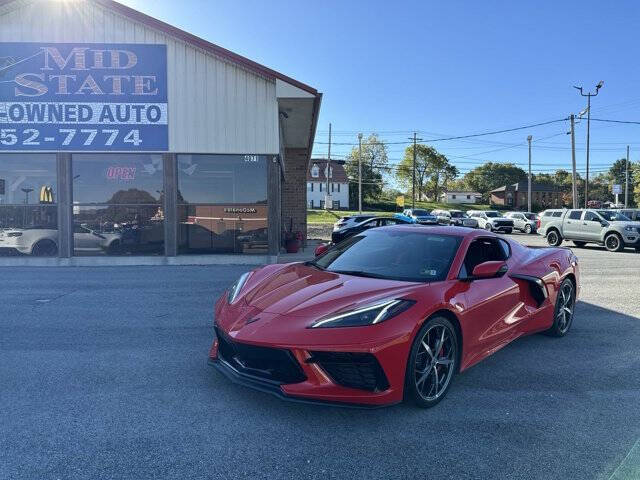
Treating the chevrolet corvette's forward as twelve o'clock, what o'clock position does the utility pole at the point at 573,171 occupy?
The utility pole is roughly at 5 o'clock from the chevrolet corvette.

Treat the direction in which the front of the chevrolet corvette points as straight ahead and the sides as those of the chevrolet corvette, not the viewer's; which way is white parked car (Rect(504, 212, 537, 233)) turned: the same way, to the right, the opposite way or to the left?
to the left

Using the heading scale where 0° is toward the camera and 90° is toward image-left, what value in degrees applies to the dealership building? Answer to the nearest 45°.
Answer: approximately 0°

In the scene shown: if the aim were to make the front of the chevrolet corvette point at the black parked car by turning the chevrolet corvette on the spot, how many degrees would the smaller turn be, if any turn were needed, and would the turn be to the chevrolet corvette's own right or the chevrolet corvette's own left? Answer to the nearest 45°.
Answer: approximately 135° to the chevrolet corvette's own right

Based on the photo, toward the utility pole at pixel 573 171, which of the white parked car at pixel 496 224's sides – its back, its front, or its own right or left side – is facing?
left

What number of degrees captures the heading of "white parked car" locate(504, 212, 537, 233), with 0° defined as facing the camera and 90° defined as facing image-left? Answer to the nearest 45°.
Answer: approximately 315°

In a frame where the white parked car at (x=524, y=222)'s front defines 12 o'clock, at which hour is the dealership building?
The dealership building is roughly at 2 o'clock from the white parked car.

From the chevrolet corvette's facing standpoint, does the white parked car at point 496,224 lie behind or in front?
behind
